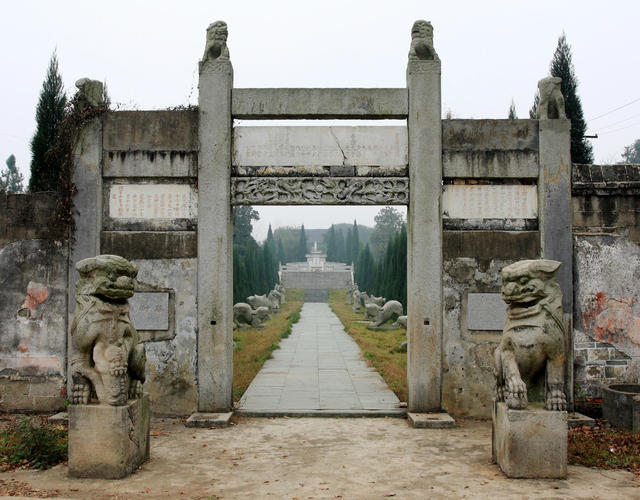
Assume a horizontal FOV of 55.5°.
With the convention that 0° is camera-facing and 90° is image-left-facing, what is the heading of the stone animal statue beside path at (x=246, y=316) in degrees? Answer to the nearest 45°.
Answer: approximately 270°

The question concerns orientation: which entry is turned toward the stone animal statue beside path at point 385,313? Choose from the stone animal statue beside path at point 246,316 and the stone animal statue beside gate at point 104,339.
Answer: the stone animal statue beside path at point 246,316

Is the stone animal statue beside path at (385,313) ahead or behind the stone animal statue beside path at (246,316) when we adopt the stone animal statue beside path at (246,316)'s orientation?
ahead

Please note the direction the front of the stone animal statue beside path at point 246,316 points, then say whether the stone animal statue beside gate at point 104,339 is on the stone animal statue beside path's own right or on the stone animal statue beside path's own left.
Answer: on the stone animal statue beside path's own right

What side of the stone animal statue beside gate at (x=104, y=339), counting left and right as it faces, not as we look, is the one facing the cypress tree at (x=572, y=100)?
left

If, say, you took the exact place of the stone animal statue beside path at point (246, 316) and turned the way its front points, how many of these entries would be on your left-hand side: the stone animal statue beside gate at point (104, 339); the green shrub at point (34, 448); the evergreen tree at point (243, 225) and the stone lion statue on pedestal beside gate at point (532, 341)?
1

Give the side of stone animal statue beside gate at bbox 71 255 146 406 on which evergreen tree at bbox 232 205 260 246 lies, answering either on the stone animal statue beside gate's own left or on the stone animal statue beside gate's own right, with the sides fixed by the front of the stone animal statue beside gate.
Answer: on the stone animal statue beside gate's own left

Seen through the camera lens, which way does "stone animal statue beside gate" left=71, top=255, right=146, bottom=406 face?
facing the viewer and to the right of the viewer

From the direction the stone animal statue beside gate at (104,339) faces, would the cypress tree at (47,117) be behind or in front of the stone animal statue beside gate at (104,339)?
behind

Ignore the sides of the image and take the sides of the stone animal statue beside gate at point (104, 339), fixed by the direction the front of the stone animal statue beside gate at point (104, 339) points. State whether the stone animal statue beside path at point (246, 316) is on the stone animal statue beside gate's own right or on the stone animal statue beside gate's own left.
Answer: on the stone animal statue beside gate's own left

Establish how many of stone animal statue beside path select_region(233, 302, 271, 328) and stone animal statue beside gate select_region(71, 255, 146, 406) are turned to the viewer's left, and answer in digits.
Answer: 0
